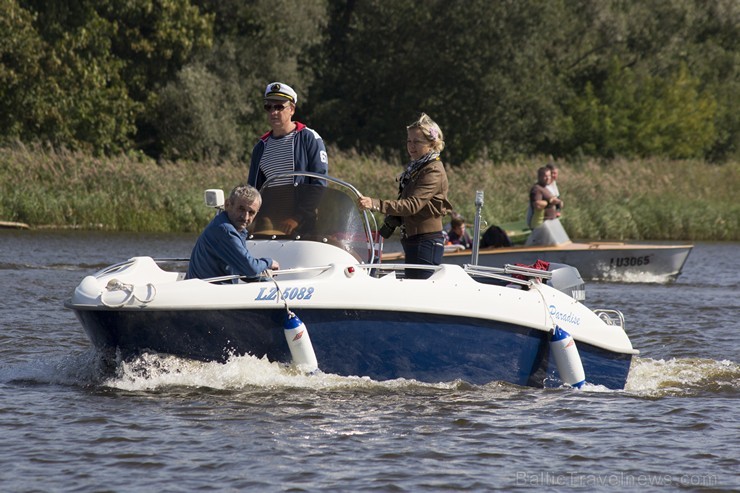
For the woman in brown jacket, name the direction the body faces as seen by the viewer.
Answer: to the viewer's left

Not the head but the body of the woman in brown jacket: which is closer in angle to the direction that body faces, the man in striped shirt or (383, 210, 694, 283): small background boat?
the man in striped shirt

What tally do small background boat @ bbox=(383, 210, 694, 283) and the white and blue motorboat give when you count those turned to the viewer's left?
1

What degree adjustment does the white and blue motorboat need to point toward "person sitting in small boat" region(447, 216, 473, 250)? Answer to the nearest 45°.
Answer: approximately 90° to its right

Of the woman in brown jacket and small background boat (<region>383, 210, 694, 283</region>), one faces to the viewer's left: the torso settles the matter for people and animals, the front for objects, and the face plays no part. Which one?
the woman in brown jacket

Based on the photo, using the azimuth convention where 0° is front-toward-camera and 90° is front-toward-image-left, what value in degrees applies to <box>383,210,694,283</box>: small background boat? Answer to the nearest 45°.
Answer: approximately 270°

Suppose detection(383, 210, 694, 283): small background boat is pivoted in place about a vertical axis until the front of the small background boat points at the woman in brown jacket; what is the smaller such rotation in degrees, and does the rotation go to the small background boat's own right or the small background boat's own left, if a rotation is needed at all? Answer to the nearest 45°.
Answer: approximately 90° to the small background boat's own right

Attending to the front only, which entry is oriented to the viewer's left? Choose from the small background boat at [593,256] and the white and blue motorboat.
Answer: the white and blue motorboat

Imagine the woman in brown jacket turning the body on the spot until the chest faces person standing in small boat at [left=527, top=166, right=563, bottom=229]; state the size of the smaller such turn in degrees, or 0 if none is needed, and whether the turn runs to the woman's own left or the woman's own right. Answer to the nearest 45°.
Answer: approximately 90° to the woman's own right

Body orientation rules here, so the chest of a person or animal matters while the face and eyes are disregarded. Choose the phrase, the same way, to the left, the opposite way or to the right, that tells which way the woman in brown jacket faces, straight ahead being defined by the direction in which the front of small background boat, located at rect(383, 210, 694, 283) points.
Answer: the opposite way

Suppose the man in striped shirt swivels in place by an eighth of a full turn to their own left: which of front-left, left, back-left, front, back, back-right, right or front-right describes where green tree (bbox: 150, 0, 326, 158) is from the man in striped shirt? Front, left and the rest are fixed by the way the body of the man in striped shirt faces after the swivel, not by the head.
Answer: back
